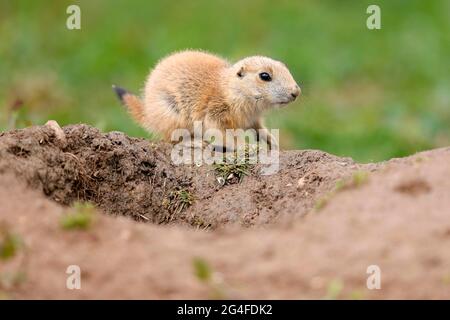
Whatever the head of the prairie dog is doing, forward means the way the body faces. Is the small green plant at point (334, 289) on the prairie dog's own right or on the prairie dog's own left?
on the prairie dog's own right

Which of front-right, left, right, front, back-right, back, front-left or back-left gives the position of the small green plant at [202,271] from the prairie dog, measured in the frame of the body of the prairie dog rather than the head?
right

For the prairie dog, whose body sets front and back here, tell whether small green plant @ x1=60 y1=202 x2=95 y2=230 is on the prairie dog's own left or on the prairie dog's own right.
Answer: on the prairie dog's own right

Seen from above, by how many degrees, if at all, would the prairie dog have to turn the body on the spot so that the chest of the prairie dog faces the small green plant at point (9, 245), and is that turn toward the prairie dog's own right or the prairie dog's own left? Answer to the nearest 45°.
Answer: approximately 90° to the prairie dog's own right

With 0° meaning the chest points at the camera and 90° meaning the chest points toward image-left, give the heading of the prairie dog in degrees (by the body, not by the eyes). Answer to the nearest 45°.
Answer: approximately 270°

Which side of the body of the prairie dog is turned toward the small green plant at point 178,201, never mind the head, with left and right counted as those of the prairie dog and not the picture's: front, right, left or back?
right
